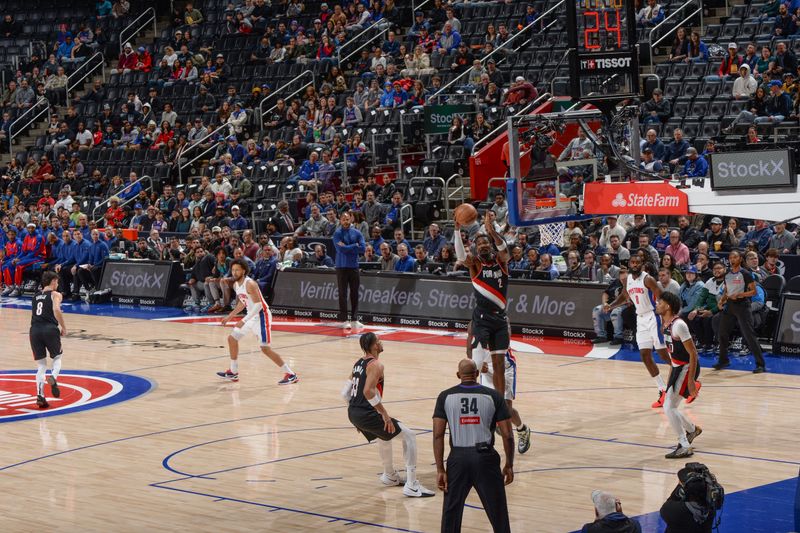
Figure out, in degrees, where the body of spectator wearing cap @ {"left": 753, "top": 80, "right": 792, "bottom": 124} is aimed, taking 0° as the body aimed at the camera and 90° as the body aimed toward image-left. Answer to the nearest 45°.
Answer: approximately 45°

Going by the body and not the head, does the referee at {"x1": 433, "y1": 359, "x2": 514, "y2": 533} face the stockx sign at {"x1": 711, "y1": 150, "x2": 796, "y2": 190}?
no

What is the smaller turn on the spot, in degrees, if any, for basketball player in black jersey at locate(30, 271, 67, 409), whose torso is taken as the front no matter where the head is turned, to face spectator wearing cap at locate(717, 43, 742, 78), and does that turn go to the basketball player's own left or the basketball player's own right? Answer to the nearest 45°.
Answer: approximately 45° to the basketball player's own right

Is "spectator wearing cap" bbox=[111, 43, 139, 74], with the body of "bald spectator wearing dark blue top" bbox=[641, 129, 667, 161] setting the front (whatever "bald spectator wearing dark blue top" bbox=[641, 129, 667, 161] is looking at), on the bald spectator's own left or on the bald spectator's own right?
on the bald spectator's own right

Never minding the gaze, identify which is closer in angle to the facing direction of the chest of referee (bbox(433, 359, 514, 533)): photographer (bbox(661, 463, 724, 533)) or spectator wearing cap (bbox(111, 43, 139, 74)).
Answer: the spectator wearing cap

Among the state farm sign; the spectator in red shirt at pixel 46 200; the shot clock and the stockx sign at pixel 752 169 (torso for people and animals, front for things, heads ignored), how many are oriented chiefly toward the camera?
4

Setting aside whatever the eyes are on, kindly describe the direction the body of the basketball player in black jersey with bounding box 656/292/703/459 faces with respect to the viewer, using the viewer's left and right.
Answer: facing to the left of the viewer

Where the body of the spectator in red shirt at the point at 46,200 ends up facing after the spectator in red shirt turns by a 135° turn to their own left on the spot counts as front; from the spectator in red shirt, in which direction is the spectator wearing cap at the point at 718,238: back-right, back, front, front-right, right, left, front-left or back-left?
right

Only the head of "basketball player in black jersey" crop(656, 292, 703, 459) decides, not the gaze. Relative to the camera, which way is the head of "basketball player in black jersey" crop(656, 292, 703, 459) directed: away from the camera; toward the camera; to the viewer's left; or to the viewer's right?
to the viewer's left

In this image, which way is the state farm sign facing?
toward the camera

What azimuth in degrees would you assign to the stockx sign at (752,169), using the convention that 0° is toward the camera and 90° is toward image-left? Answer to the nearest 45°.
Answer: approximately 0°

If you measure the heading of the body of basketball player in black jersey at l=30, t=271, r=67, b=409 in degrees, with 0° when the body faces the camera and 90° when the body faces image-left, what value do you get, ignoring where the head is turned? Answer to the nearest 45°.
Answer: approximately 225°

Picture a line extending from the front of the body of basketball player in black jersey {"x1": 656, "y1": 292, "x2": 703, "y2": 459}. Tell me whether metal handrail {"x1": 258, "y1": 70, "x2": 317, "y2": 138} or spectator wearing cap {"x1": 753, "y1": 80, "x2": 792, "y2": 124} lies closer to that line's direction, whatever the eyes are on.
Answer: the metal handrail

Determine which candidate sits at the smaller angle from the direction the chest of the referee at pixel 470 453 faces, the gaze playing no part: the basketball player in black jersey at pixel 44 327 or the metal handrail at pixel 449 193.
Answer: the metal handrail

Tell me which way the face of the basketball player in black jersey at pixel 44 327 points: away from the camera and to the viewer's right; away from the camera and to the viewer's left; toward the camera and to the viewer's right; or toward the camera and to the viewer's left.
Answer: away from the camera and to the viewer's right

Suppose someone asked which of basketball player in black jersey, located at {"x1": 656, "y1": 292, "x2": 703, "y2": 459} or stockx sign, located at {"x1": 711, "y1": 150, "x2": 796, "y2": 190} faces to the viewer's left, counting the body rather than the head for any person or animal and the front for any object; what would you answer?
the basketball player in black jersey

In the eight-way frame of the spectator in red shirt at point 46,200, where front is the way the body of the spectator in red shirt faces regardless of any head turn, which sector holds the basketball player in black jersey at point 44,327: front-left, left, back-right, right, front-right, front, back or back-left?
front

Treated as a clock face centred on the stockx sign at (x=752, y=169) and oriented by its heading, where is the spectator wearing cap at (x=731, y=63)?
The spectator wearing cap is roughly at 6 o'clock from the stockx sign.
